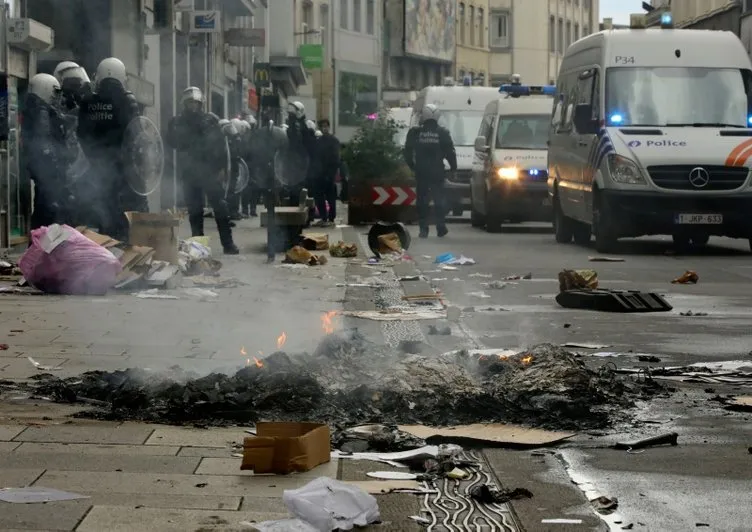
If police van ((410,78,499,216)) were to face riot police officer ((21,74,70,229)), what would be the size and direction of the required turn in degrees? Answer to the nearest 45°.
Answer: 0° — it already faces them

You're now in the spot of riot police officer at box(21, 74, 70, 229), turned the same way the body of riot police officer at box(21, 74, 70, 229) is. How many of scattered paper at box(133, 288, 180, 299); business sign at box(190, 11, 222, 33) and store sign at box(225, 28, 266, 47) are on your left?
2

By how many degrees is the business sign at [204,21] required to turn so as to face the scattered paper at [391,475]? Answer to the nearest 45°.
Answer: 0° — it already faces it

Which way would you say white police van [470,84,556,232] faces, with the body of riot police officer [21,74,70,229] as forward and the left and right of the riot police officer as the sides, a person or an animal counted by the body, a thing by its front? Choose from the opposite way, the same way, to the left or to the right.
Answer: to the right

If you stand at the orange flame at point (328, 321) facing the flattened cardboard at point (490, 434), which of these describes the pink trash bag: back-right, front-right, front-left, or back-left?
back-right

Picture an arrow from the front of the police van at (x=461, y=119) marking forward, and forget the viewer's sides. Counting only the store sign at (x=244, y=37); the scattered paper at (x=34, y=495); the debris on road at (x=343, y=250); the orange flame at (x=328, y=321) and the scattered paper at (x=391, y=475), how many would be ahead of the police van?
4

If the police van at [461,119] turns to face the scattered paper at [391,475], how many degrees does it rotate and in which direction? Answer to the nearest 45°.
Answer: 0° — it already faces it

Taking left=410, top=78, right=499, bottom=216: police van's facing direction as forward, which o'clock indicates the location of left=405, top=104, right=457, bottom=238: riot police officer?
The riot police officer is roughly at 12 o'clock from the police van.
